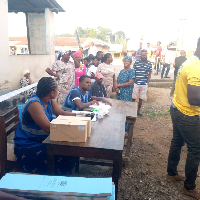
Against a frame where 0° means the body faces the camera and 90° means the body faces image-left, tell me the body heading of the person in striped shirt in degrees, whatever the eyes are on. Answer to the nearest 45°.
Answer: approximately 0°

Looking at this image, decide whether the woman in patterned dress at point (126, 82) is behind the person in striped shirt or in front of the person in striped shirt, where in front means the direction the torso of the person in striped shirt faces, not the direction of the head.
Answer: in front

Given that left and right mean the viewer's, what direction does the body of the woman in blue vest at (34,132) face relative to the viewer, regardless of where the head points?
facing to the right of the viewer

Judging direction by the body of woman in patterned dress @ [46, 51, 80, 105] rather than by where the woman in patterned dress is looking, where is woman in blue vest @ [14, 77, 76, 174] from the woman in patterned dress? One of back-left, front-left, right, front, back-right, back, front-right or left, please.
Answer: front-right

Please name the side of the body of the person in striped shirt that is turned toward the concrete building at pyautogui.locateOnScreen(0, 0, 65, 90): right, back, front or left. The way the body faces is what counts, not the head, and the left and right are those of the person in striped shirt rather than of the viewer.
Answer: right

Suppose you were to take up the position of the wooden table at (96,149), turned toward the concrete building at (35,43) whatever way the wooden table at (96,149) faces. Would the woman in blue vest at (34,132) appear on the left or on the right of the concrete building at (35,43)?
left

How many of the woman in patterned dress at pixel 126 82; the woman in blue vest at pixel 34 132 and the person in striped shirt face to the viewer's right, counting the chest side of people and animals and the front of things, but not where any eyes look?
1

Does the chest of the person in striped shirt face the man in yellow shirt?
yes
